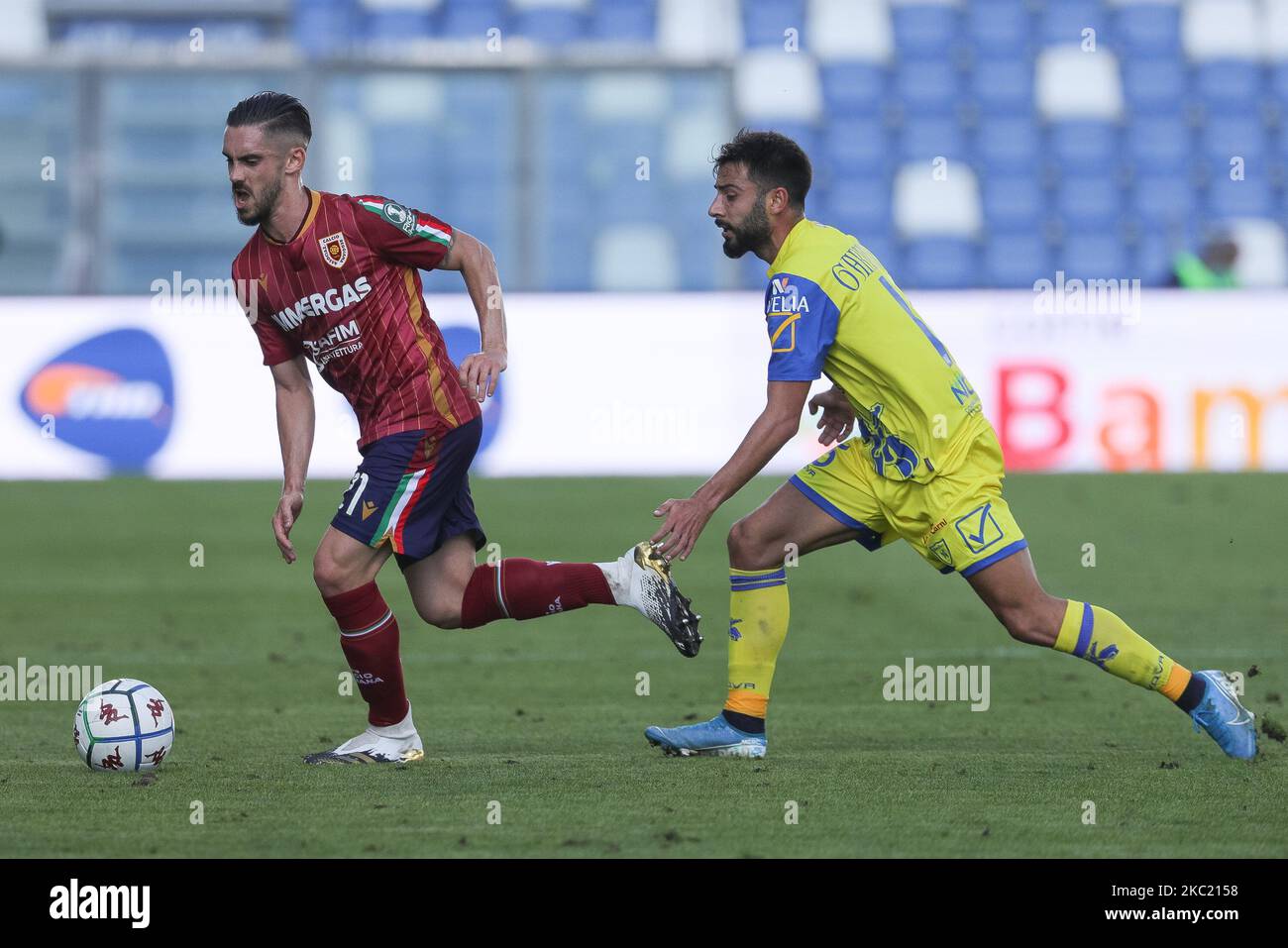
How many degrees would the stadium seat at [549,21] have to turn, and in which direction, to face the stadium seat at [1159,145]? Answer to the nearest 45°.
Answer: approximately 90° to its left

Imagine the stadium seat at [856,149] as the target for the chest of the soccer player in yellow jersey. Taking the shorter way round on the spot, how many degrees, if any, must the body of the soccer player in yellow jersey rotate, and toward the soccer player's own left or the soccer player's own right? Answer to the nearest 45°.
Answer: approximately 90° to the soccer player's own right

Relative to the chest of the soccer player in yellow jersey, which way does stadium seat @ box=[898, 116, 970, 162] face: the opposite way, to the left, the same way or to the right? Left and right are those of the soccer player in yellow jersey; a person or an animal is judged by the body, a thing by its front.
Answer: to the left

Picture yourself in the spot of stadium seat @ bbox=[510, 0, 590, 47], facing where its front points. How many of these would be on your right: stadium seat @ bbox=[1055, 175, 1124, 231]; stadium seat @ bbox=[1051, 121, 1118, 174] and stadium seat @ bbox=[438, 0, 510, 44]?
1

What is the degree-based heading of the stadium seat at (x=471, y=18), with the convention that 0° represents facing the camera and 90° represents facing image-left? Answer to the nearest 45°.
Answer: approximately 0°

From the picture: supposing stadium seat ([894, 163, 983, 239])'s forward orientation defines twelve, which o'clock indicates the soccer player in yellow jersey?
The soccer player in yellow jersey is roughly at 12 o'clock from the stadium seat.

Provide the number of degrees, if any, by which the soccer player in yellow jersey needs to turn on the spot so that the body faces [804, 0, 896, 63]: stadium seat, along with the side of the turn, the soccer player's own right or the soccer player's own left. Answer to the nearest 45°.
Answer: approximately 90° to the soccer player's own right

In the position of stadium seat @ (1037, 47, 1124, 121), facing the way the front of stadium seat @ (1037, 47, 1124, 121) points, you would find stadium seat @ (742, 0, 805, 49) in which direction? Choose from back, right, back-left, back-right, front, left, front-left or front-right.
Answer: right

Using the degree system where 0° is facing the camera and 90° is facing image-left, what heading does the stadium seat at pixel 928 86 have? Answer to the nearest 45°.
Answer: approximately 0°

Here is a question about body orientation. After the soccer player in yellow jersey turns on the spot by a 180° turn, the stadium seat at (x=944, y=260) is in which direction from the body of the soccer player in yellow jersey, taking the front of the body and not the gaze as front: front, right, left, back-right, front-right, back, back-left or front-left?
left

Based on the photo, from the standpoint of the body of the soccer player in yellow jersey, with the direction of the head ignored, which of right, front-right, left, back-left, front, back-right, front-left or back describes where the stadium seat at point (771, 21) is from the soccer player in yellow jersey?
right

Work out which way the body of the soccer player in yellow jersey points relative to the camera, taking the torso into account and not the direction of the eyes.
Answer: to the viewer's left

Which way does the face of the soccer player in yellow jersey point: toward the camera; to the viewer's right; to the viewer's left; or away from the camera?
to the viewer's left
